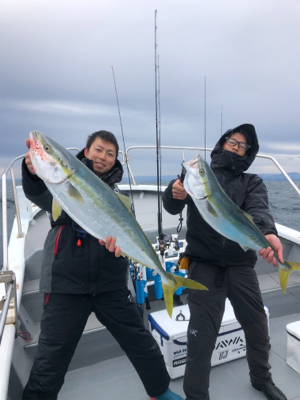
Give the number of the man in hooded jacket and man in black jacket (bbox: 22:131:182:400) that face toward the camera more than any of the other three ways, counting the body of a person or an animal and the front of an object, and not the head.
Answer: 2

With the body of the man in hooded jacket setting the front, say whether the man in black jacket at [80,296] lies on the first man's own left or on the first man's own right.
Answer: on the first man's own right

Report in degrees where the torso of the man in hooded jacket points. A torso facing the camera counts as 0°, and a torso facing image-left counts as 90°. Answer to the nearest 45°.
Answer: approximately 0°
